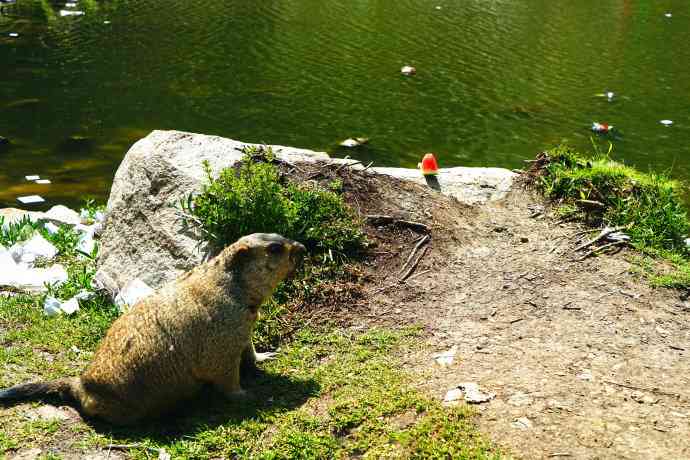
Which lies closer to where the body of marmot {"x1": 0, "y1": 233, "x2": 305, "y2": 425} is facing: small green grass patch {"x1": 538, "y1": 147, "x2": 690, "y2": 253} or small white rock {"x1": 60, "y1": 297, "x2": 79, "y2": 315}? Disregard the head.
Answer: the small green grass patch

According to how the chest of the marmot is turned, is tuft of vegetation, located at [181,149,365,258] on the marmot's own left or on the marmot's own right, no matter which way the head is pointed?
on the marmot's own left

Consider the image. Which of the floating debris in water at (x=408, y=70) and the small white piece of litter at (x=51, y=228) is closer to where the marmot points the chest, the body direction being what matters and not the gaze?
the floating debris in water

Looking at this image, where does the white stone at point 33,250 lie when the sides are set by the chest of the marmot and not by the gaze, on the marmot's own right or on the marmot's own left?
on the marmot's own left

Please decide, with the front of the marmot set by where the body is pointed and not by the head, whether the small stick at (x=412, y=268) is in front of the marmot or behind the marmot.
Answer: in front

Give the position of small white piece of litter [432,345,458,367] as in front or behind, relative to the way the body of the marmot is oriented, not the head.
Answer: in front

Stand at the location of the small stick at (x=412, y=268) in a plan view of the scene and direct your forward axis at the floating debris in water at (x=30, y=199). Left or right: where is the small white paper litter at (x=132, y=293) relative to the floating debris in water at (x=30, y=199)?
left

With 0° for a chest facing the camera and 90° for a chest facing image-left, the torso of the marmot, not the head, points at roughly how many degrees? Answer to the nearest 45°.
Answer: approximately 270°

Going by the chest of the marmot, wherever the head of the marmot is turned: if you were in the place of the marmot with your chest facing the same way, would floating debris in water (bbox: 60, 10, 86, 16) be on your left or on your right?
on your left
